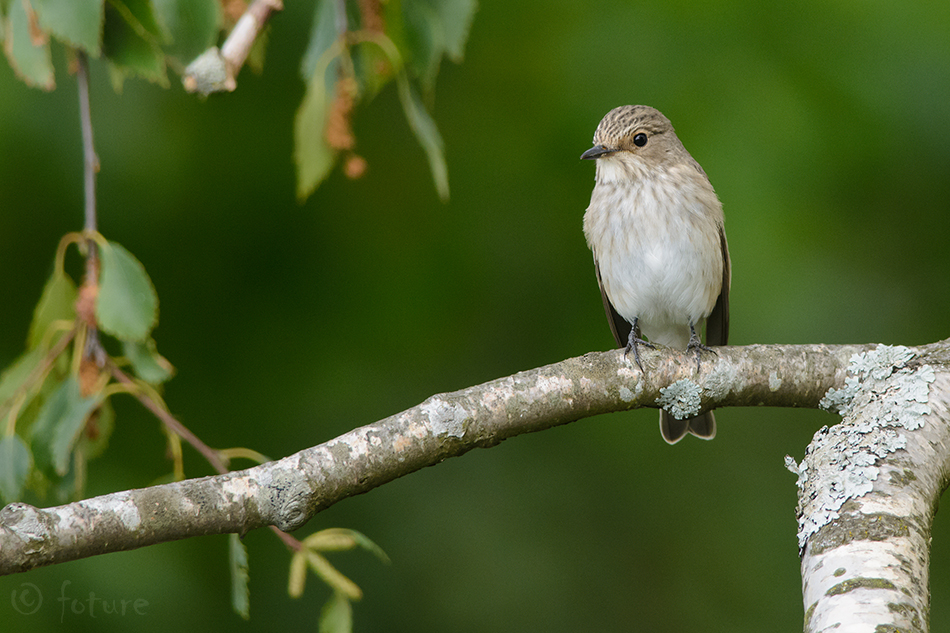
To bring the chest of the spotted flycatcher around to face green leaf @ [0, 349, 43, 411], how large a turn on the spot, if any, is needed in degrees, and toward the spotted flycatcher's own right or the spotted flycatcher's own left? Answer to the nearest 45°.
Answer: approximately 45° to the spotted flycatcher's own right

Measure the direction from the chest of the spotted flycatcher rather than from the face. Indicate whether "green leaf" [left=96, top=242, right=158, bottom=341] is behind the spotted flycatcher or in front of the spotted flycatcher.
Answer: in front

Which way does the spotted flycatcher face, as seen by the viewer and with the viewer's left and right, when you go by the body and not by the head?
facing the viewer

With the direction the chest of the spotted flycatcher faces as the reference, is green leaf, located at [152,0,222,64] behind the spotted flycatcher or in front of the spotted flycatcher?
in front

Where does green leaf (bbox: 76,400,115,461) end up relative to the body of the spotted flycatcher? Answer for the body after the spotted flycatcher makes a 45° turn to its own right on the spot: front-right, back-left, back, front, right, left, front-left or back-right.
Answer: front

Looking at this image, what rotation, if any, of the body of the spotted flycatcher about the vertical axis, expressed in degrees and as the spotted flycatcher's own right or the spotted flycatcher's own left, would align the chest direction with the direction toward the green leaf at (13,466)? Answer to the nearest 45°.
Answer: approximately 45° to the spotted flycatcher's own right

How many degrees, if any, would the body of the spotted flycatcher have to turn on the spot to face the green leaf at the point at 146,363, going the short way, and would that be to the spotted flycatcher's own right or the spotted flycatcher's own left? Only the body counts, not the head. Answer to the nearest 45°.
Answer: approximately 45° to the spotted flycatcher's own right
